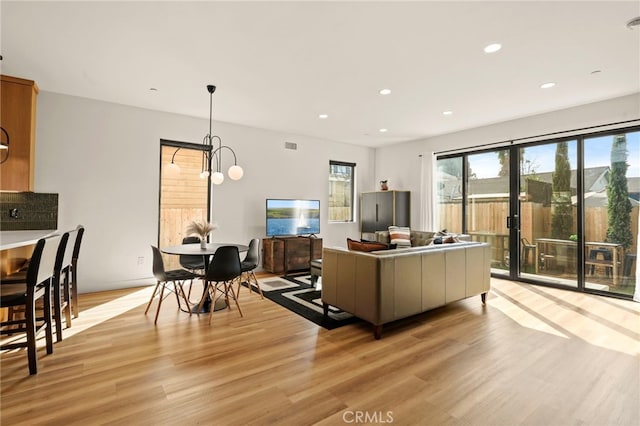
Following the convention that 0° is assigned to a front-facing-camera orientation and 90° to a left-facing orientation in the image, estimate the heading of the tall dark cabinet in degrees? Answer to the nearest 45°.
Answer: approximately 45°

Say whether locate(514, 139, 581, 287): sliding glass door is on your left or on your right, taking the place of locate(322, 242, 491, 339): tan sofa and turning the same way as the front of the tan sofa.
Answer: on your right

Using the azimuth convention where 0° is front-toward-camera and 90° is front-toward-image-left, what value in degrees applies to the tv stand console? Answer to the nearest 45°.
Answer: approximately 315°

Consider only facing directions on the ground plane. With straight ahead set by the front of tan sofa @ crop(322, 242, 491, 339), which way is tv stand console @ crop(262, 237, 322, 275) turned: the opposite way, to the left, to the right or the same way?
the opposite way

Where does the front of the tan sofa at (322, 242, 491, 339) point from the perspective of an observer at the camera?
facing away from the viewer and to the left of the viewer

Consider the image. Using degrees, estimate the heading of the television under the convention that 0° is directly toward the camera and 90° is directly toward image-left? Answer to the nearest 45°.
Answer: approximately 315°

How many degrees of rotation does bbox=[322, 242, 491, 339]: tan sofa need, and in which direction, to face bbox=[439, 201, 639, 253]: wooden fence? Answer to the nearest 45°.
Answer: approximately 90° to its right
